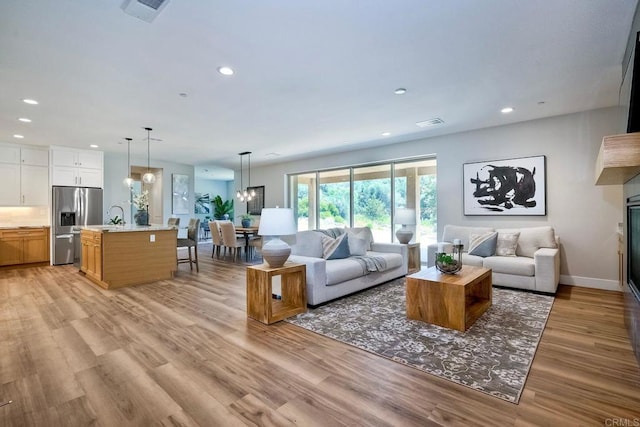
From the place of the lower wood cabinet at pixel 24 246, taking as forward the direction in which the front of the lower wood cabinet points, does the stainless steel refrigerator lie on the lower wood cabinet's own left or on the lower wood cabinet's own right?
on the lower wood cabinet's own left

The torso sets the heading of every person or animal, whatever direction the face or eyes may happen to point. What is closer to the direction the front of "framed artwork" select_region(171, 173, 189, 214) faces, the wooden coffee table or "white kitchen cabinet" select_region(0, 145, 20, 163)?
the wooden coffee table

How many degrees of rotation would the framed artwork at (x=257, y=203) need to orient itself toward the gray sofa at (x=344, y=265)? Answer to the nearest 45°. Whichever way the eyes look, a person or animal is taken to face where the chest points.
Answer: approximately 45° to its left

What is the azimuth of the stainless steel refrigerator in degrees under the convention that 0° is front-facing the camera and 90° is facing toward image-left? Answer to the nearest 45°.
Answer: approximately 0°

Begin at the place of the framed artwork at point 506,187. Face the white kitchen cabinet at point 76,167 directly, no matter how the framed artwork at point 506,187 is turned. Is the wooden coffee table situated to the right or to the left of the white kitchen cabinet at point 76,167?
left

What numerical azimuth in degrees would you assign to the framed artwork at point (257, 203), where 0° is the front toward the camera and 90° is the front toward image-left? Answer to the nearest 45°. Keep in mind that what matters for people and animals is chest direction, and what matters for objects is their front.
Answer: approximately 45°

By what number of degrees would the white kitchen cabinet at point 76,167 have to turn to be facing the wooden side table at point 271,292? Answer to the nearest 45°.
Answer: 0° — it already faces it
